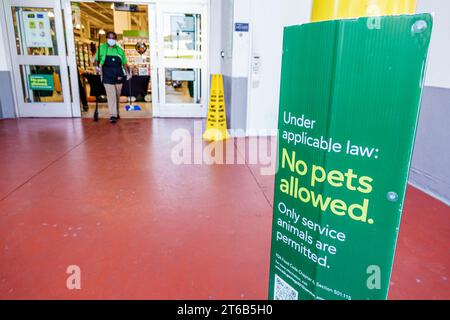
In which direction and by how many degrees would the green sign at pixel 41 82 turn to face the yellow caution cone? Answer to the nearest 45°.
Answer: approximately 45° to its left

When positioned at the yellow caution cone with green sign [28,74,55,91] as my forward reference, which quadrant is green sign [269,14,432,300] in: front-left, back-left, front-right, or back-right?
back-left

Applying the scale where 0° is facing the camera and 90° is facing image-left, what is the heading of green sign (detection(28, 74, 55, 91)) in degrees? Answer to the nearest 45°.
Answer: approximately 0°

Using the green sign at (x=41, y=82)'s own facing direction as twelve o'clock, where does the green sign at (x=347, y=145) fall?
the green sign at (x=347, y=145) is roughly at 12 o'clock from the green sign at (x=41, y=82).
